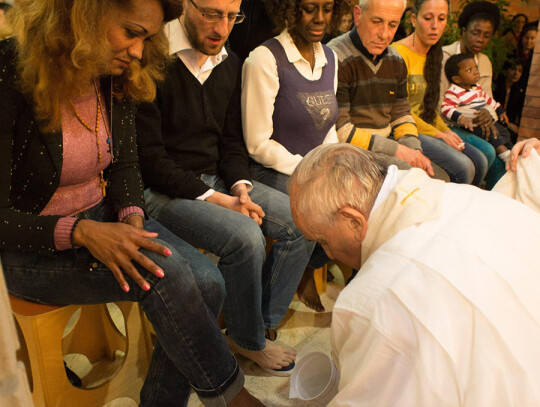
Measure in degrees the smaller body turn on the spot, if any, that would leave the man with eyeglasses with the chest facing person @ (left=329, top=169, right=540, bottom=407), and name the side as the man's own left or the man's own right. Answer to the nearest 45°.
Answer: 0° — they already face them

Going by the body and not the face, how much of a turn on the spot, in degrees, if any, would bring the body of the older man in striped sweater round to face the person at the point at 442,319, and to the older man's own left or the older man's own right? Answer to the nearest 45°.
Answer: approximately 45° to the older man's own right

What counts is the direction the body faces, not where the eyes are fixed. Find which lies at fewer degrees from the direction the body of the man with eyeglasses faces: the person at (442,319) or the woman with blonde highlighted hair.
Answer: the person

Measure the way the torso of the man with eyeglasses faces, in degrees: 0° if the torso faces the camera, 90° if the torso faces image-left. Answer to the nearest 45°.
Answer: approximately 315°

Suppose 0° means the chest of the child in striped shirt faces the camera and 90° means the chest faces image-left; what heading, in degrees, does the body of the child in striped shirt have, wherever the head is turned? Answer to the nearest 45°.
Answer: approximately 315°

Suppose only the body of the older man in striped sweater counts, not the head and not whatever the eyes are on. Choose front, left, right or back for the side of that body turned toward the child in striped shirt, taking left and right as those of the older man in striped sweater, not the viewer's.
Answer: left

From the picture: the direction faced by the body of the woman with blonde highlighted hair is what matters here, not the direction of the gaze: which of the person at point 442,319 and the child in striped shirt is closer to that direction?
the person

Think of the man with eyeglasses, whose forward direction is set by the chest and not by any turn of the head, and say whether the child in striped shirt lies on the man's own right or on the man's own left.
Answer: on the man's own left

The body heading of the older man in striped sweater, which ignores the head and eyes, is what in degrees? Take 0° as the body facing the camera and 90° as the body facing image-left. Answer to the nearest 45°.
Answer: approximately 315°

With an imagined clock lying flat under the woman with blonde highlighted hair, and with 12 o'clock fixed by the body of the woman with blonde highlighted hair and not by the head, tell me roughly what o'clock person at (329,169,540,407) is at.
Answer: The person is roughly at 12 o'clock from the woman with blonde highlighted hair.

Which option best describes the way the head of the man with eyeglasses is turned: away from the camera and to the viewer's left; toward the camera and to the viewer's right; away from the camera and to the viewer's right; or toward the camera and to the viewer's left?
toward the camera and to the viewer's right

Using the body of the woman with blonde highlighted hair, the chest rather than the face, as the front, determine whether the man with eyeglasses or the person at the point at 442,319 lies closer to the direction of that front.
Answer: the person

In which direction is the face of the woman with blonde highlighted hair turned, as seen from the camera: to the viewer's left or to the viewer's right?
to the viewer's right

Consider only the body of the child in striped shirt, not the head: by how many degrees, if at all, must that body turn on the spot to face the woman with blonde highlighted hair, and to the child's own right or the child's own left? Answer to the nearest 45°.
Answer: approximately 45° to the child's own right
